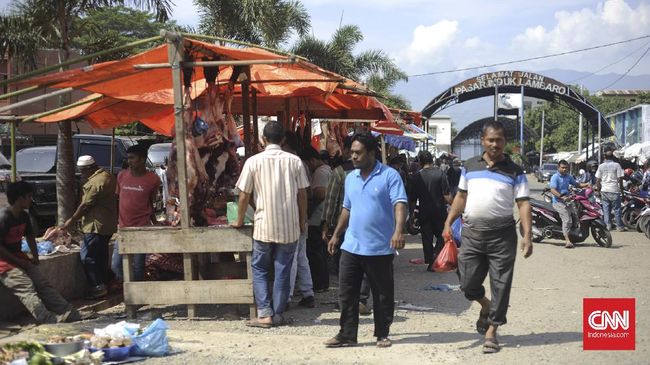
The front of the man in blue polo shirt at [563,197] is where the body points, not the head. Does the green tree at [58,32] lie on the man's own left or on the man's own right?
on the man's own right

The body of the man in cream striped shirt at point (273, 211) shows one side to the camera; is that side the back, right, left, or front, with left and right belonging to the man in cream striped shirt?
back

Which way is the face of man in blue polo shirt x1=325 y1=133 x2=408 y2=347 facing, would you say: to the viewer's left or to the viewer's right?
to the viewer's left

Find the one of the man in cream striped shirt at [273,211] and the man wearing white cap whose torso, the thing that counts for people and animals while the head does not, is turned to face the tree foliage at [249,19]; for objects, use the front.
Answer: the man in cream striped shirt

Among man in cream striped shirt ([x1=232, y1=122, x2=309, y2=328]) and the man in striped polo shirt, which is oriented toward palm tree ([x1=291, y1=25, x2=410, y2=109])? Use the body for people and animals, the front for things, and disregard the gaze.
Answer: the man in cream striped shirt

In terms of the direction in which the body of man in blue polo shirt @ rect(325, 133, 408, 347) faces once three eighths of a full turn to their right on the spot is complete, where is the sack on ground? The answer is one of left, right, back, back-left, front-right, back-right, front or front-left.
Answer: left

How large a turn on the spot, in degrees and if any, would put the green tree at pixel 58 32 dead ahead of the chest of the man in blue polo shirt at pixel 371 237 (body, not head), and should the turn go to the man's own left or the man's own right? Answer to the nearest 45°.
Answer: approximately 90° to the man's own right

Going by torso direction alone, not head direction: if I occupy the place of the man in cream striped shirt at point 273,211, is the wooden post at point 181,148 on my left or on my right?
on my left

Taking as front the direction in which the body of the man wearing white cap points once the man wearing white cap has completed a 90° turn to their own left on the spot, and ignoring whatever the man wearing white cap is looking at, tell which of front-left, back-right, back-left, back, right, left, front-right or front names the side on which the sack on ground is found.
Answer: front

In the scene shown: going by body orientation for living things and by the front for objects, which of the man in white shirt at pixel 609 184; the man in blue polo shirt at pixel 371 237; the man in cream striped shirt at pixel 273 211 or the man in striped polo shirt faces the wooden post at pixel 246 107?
the man in cream striped shirt at pixel 273 211
